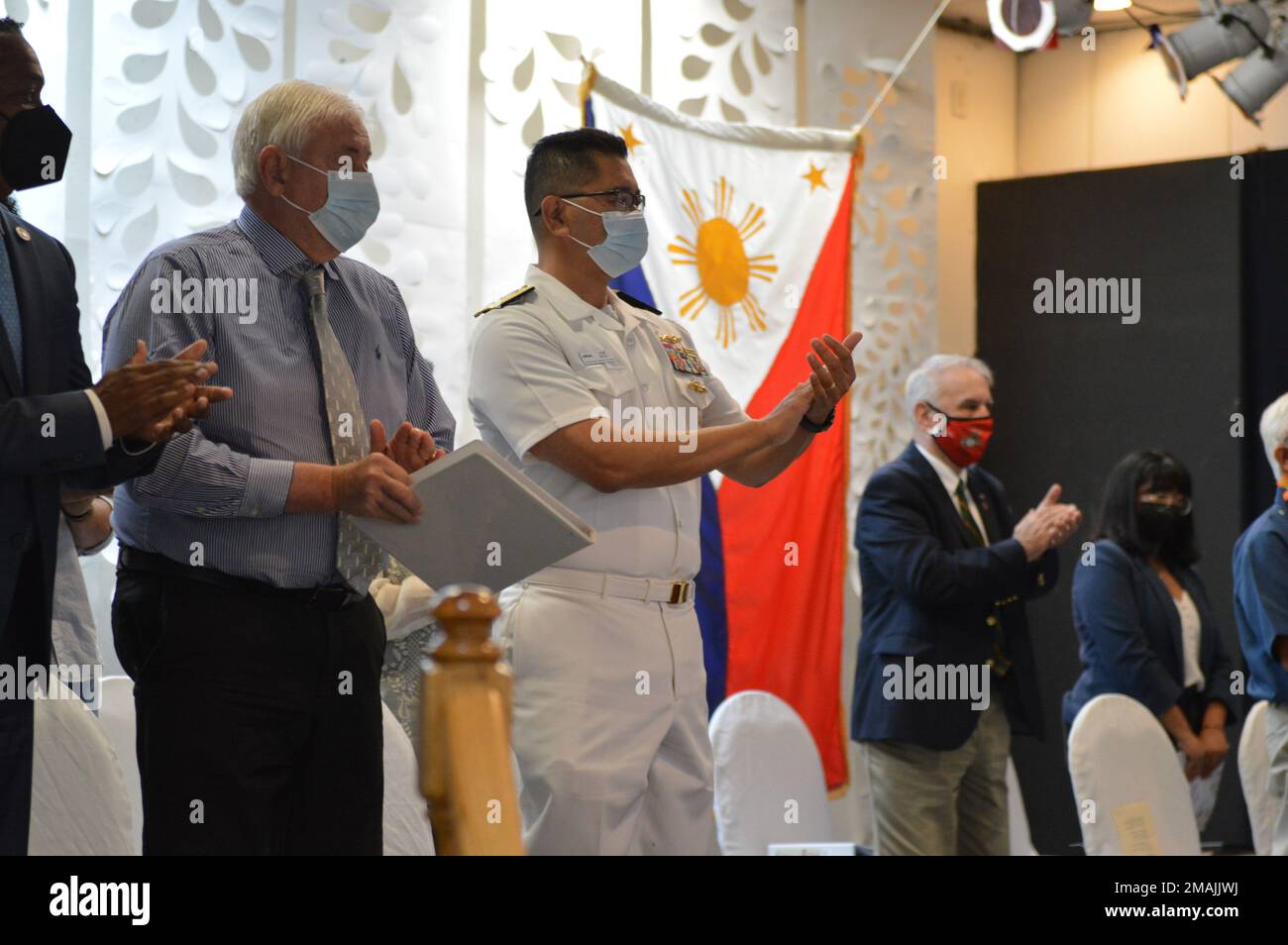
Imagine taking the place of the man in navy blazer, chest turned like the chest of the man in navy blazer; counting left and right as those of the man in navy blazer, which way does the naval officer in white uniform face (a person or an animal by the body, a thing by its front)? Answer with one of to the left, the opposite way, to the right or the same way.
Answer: the same way

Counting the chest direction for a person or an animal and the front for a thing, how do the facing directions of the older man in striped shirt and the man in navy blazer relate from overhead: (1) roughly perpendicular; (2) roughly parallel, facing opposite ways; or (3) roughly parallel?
roughly parallel

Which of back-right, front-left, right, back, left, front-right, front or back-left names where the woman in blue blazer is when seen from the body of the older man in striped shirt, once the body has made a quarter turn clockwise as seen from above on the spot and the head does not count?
back

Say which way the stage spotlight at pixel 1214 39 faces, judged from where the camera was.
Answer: facing to the left of the viewer

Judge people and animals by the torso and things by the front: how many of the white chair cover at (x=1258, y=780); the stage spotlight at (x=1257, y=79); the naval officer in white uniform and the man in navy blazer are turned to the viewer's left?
1

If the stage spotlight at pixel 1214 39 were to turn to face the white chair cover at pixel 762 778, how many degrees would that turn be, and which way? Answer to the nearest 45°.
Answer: approximately 45° to its left

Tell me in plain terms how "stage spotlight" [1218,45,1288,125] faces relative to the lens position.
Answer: facing to the left of the viewer

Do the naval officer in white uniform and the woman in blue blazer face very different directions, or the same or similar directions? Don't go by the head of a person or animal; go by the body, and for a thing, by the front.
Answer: same or similar directions

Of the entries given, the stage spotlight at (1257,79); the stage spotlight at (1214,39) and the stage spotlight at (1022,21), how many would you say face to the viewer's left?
2

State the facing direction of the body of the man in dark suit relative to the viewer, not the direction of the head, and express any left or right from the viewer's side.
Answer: facing the viewer and to the right of the viewer

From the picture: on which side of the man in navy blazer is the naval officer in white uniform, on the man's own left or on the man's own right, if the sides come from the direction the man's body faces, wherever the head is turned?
on the man's own right

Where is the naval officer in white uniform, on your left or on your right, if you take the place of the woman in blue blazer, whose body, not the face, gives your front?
on your right

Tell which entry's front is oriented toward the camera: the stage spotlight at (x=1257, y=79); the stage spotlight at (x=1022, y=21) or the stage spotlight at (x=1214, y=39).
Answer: the stage spotlight at (x=1022, y=21)

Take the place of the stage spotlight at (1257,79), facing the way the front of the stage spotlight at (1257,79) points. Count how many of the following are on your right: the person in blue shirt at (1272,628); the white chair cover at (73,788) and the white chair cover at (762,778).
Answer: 0

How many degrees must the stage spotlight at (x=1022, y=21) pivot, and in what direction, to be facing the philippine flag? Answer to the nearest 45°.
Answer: approximately 90° to its right

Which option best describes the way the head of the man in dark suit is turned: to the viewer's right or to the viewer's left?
to the viewer's right

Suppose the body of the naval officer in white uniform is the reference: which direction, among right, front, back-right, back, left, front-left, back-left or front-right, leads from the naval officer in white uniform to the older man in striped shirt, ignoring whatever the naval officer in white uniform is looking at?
right
